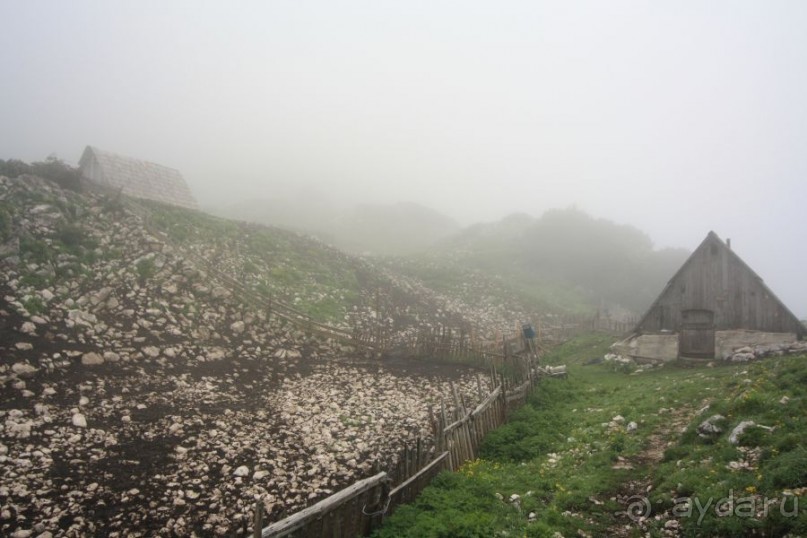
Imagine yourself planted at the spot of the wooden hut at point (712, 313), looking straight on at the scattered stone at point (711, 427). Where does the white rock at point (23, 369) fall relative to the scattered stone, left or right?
right

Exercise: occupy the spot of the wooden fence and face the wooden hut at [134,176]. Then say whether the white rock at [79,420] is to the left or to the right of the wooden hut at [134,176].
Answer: left

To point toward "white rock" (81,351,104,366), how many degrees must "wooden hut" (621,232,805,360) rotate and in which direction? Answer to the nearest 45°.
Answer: approximately 45° to its right

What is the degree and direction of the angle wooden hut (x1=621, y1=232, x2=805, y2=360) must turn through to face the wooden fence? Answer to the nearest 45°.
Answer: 0° — it already faces it

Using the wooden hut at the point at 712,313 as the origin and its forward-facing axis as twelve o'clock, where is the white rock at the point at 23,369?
The white rock is roughly at 1 o'clock from the wooden hut.

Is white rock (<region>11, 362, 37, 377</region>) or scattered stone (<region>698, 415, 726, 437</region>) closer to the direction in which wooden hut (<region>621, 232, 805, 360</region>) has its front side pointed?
the scattered stone

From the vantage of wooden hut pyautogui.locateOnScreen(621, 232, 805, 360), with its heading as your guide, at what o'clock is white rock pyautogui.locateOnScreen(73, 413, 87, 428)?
The white rock is roughly at 1 o'clock from the wooden hut.

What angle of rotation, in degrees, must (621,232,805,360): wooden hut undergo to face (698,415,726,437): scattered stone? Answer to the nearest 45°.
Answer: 0° — it already faces it

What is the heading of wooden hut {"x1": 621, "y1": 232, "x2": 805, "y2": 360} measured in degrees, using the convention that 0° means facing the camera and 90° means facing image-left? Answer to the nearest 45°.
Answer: approximately 0°

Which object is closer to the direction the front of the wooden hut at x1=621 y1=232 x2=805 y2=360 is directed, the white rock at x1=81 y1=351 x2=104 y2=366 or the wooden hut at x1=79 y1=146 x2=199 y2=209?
the white rock
